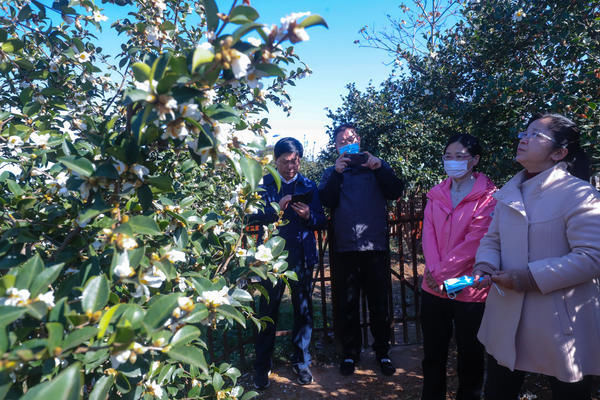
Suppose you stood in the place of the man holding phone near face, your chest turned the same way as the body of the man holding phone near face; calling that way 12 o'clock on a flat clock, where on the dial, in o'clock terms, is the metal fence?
The metal fence is roughly at 6 o'clock from the man holding phone near face.

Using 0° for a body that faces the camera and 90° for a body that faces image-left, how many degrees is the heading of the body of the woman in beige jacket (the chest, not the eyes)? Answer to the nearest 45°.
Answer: approximately 45°

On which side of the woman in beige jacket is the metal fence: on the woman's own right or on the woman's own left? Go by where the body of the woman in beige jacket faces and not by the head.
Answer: on the woman's own right

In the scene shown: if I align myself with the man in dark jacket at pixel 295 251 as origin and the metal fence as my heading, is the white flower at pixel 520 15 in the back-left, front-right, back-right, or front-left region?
front-right

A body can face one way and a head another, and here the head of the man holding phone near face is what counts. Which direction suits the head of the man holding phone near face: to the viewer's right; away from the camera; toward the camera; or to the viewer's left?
toward the camera

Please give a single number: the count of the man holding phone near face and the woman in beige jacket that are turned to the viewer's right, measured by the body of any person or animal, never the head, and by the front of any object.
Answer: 0

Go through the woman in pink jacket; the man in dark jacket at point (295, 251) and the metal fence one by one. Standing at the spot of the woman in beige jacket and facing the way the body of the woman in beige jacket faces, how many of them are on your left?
0

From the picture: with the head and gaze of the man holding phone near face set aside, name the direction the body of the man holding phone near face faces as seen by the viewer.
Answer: toward the camera

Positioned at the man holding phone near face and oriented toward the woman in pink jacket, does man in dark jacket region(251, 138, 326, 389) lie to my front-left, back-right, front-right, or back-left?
back-right
